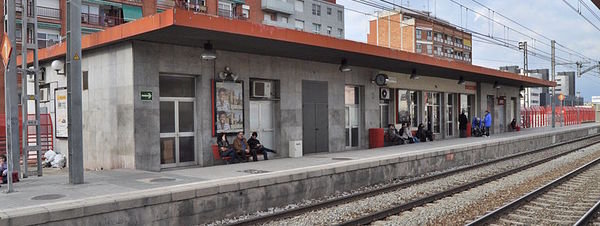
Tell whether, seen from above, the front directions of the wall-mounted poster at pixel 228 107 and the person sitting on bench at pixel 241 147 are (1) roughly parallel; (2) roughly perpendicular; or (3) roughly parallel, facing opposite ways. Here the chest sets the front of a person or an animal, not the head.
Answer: roughly parallel

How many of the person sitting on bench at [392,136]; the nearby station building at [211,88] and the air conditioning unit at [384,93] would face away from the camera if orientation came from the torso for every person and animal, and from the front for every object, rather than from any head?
0

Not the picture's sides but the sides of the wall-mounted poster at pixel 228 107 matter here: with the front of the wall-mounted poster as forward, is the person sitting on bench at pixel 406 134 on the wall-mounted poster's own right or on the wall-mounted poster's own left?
on the wall-mounted poster's own left

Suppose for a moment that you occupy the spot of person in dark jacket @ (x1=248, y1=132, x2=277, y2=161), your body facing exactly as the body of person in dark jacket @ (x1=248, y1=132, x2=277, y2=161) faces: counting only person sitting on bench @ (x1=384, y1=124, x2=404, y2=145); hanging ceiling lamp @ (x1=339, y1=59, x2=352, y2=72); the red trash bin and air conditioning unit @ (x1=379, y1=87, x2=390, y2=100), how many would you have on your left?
4

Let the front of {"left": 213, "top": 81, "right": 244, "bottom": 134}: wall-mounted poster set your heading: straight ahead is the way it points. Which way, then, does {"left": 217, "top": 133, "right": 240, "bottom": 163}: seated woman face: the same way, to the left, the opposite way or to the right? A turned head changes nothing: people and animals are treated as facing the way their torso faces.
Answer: the same way

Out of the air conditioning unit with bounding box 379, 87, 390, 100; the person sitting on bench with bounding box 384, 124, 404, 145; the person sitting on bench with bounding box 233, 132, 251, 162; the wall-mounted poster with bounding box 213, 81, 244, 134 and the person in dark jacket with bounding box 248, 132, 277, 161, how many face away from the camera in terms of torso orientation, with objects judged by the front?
0

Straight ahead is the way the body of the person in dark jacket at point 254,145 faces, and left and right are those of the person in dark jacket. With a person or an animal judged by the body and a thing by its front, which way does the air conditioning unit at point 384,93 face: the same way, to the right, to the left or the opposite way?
the same way

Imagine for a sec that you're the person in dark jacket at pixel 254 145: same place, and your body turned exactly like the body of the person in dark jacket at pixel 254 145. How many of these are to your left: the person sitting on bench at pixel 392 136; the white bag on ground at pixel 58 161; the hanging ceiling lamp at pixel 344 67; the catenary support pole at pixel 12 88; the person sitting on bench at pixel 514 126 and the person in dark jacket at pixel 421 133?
4

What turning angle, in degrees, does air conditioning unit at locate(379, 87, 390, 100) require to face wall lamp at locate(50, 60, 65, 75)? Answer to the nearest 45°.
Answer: approximately 90° to its right

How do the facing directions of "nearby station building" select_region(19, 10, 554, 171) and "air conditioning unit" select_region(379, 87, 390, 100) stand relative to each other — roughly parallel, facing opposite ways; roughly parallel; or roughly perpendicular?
roughly parallel

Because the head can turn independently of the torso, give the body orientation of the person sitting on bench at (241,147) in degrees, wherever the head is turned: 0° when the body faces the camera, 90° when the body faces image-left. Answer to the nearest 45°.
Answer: approximately 315°

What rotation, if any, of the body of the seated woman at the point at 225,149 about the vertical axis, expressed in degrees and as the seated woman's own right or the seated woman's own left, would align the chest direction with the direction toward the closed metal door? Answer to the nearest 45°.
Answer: approximately 90° to the seated woman's own left

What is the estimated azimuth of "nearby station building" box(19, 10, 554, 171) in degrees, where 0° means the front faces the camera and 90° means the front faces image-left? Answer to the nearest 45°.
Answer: approximately 315°

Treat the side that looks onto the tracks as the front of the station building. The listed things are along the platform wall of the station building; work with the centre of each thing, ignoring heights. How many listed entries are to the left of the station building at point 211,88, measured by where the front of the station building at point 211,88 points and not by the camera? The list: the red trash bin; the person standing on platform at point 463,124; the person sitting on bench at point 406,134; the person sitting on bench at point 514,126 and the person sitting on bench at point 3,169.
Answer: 4

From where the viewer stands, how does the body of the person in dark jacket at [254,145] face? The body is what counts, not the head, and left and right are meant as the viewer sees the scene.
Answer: facing the viewer and to the right of the viewer

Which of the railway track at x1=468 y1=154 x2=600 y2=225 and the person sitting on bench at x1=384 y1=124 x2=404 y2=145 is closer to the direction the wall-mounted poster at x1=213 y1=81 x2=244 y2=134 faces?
the railway track
